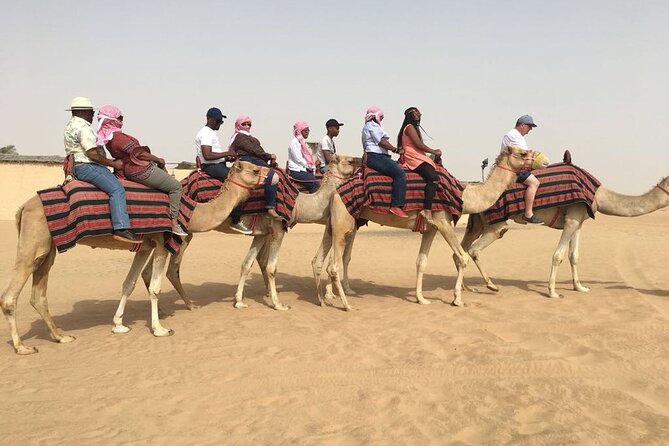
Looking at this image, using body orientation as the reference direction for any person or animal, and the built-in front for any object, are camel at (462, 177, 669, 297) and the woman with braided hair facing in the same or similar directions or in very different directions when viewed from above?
same or similar directions

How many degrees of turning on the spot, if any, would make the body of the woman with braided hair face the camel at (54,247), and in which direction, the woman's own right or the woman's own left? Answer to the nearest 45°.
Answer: approximately 135° to the woman's own right

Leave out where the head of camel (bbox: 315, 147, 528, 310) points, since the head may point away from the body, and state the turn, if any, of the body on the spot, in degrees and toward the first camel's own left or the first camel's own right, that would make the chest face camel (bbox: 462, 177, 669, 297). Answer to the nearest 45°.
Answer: approximately 45° to the first camel's own left

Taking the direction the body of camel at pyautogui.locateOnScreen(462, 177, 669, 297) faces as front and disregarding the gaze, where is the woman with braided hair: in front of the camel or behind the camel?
behind

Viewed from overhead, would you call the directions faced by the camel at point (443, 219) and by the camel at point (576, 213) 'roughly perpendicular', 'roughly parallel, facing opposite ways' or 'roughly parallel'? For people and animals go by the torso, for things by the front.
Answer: roughly parallel

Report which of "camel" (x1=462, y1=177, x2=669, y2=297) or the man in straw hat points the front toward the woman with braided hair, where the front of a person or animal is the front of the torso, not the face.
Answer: the man in straw hat

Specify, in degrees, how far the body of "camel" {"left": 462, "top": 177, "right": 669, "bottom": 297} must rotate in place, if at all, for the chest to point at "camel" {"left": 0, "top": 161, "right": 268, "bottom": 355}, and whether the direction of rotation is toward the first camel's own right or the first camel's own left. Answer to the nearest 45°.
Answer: approximately 135° to the first camel's own right

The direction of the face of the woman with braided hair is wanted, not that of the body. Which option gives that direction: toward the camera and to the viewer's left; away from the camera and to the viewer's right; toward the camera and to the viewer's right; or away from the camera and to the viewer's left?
toward the camera and to the viewer's right

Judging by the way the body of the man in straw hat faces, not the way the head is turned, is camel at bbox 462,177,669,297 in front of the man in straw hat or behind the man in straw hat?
in front

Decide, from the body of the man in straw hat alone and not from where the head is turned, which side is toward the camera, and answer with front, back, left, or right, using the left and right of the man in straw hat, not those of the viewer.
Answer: right

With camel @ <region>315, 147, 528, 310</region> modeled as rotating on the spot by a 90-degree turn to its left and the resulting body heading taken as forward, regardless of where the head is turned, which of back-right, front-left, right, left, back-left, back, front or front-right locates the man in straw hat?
back-left

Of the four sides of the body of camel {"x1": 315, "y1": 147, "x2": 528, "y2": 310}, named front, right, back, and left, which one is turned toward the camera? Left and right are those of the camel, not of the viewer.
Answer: right

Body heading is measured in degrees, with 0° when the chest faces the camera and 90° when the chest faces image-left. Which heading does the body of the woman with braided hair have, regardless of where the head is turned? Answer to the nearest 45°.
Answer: approximately 270°
